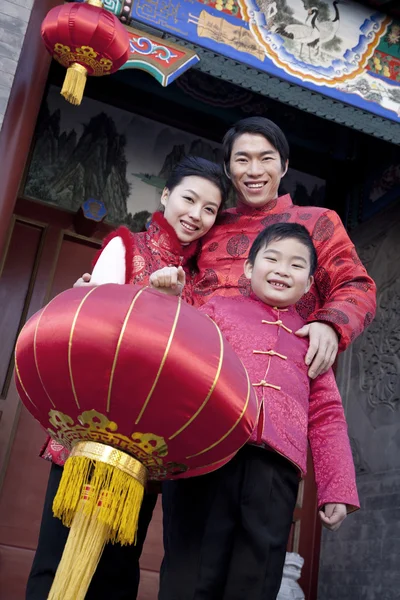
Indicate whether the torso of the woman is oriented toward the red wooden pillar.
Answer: no

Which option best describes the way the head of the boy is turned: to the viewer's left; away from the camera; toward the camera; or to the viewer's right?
toward the camera

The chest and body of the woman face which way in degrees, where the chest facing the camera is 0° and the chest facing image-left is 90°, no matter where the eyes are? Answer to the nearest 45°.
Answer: approximately 315°

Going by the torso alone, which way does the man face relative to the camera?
toward the camera

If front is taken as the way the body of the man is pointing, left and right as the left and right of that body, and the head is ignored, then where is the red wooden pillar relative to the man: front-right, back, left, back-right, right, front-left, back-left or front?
back-right

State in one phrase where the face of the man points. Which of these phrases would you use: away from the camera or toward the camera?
toward the camera

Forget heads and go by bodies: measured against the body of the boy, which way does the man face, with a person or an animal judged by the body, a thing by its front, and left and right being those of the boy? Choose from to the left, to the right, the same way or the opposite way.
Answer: the same way

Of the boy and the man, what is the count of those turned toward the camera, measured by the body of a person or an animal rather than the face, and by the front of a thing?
2

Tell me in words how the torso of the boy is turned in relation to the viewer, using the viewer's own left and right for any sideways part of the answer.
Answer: facing the viewer
